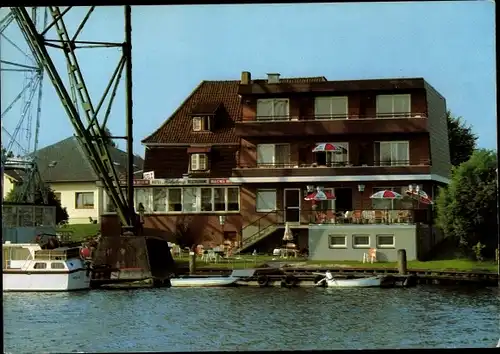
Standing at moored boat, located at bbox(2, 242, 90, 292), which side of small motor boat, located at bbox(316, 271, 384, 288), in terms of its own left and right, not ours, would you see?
back

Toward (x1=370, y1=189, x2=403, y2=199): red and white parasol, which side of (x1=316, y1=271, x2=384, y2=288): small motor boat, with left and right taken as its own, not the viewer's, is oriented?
left

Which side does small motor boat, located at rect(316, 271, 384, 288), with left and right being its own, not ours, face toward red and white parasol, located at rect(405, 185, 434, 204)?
left

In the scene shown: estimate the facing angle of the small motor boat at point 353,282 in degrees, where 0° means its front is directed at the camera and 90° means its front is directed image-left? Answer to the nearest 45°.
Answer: approximately 270°

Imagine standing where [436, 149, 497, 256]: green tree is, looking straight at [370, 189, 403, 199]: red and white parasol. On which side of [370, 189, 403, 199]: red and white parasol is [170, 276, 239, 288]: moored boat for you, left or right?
left
